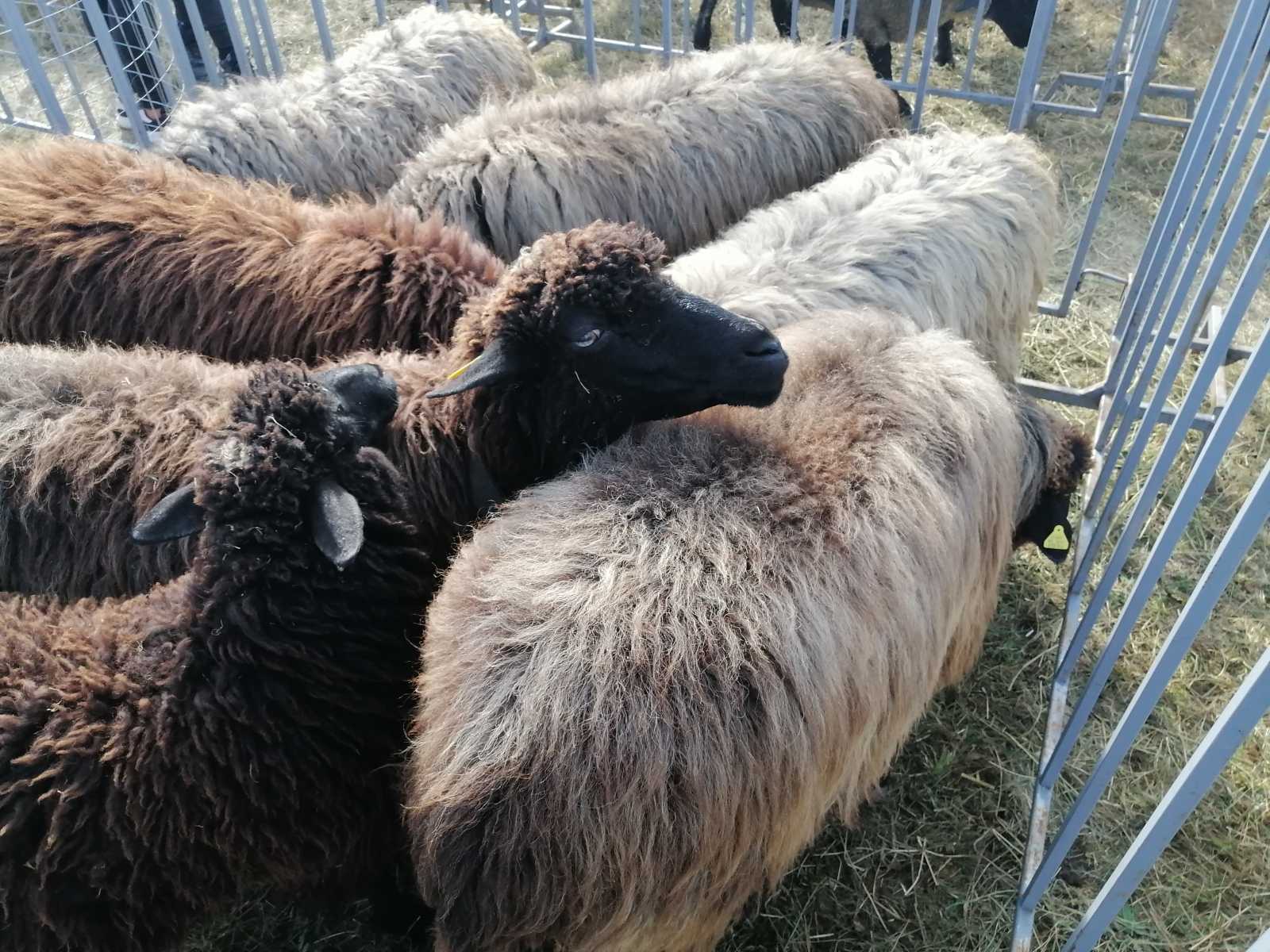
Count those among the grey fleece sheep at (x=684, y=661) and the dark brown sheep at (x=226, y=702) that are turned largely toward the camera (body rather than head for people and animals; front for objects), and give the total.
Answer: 0

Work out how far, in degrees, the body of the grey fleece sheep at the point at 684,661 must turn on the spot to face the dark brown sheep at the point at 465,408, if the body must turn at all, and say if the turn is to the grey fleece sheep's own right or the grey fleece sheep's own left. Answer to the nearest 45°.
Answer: approximately 90° to the grey fleece sheep's own left

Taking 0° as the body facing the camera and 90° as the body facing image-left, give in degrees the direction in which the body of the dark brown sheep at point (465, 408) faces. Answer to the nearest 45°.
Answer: approximately 270°

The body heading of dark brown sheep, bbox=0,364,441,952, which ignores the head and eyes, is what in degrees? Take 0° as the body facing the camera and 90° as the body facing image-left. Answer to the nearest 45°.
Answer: approximately 225°

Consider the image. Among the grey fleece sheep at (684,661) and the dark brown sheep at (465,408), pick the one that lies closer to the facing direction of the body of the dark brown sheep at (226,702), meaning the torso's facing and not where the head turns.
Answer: the dark brown sheep

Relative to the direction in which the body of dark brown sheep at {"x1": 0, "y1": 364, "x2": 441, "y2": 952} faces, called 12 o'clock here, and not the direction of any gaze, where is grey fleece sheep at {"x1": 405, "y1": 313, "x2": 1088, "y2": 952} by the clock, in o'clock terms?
The grey fleece sheep is roughly at 3 o'clock from the dark brown sheep.

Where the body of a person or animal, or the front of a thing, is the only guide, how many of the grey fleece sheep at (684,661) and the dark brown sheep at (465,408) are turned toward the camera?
0

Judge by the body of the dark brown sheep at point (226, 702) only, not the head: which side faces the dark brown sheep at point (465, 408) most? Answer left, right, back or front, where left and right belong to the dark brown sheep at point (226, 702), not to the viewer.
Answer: front

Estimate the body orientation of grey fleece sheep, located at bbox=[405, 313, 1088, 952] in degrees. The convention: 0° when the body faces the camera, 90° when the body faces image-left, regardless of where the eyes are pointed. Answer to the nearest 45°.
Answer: approximately 225°

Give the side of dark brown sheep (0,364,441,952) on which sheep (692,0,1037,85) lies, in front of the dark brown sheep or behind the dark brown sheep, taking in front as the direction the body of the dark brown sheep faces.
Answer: in front

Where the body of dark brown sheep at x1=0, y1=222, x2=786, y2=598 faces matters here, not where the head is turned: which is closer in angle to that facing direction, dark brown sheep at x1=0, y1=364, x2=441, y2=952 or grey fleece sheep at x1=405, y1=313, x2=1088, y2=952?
the grey fleece sheep
